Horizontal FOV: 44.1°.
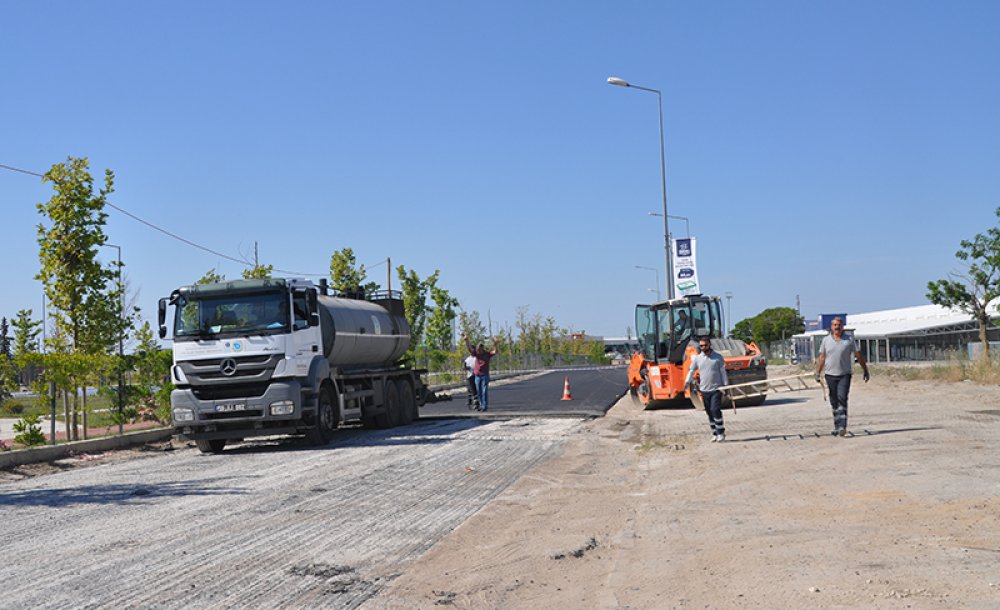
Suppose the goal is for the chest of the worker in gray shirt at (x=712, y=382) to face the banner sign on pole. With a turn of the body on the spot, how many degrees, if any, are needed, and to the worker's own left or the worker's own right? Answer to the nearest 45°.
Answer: approximately 135° to the worker's own right

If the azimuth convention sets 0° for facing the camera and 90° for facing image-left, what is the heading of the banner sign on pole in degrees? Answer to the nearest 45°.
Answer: approximately 0°

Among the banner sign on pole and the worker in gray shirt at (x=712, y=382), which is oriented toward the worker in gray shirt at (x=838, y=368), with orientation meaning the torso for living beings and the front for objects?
the banner sign on pole

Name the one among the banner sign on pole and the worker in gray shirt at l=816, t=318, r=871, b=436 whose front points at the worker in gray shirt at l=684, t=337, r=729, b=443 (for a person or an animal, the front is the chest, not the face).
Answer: the banner sign on pole

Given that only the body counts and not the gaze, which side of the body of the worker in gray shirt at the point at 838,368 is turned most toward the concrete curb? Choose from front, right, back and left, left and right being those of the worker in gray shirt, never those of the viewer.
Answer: right

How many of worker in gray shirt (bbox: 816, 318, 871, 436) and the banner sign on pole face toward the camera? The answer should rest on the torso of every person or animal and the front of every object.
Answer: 2

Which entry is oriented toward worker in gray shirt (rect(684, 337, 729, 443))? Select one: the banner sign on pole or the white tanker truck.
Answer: the banner sign on pole

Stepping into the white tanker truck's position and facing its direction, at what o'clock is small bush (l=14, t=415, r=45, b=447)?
The small bush is roughly at 2 o'clock from the white tanker truck.

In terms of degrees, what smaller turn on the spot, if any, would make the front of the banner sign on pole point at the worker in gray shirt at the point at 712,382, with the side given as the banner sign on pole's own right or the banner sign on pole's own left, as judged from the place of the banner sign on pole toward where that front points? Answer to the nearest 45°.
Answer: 0° — it already faces them

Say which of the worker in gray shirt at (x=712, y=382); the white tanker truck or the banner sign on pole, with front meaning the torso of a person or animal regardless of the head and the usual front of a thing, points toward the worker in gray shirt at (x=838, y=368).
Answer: the banner sign on pole
